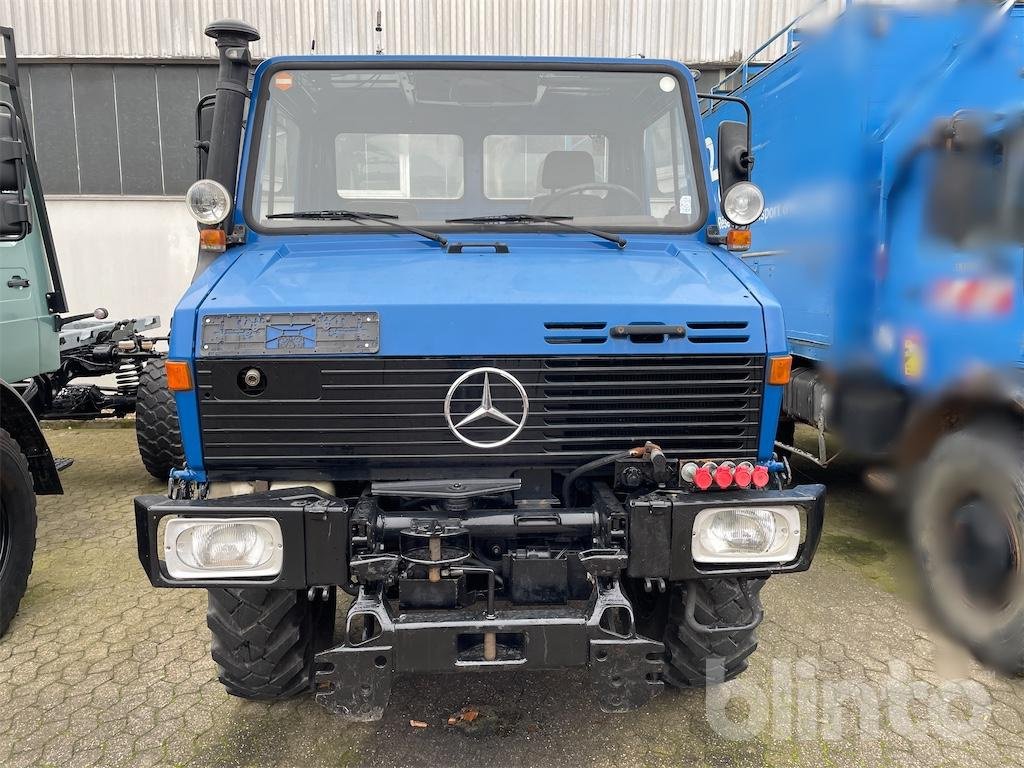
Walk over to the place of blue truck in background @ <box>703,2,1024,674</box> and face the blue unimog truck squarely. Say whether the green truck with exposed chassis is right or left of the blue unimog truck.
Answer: right

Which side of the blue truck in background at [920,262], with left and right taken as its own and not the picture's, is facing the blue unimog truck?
right

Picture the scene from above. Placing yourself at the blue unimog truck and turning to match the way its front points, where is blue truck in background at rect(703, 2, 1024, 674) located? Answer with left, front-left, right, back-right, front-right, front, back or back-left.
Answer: back-left

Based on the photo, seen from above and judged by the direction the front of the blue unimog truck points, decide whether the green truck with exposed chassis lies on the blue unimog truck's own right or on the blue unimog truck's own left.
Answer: on the blue unimog truck's own right

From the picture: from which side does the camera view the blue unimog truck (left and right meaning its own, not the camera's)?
front

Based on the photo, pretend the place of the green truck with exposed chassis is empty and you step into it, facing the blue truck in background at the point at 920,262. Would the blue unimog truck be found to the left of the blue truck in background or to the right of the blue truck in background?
right

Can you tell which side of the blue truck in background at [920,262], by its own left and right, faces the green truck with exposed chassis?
right

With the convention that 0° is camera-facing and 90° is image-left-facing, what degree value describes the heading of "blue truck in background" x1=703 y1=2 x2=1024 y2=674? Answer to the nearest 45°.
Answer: approximately 315°

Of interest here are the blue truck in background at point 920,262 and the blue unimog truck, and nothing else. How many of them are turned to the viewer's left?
0
